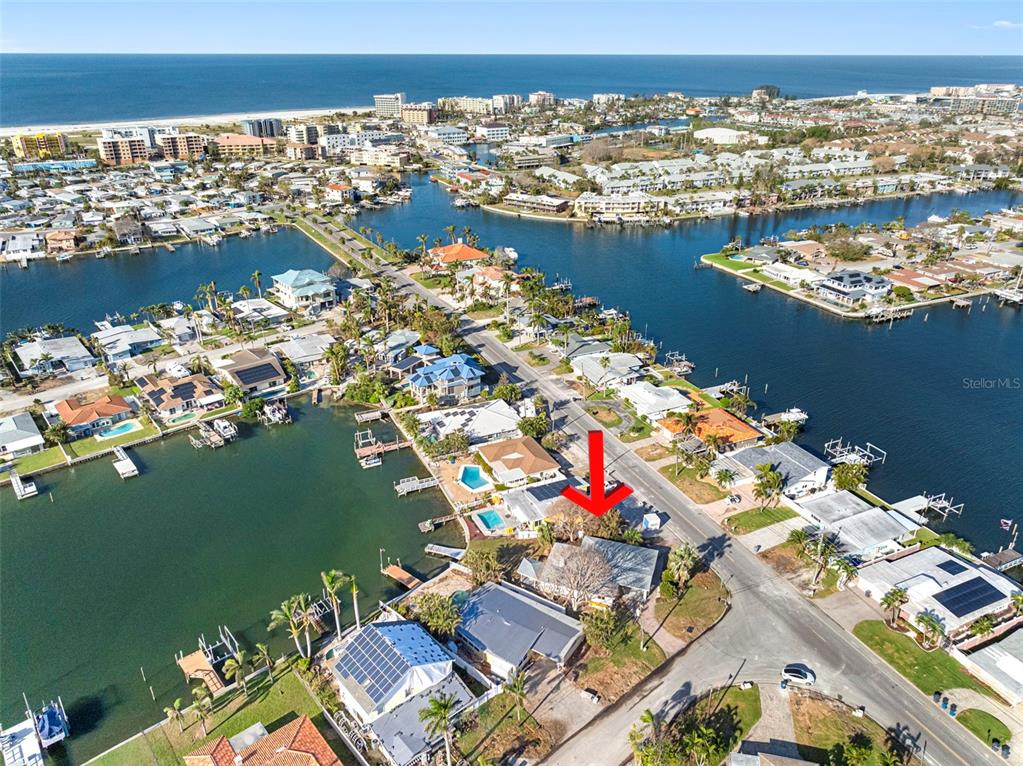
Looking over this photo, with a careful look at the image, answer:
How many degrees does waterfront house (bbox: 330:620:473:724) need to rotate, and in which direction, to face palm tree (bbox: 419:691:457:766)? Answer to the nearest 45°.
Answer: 0° — it already faces it

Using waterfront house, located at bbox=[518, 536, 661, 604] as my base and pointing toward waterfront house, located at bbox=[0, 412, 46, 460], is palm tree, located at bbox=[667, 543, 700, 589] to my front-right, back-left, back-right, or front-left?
back-right

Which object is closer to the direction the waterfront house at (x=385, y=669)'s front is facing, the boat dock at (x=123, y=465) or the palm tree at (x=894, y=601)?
the palm tree

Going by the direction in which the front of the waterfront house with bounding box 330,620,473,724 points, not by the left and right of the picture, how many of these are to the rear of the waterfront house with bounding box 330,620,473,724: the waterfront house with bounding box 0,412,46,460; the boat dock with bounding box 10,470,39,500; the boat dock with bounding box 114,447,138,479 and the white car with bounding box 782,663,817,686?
3

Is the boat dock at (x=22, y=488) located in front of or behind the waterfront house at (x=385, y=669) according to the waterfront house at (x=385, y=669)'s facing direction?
behind

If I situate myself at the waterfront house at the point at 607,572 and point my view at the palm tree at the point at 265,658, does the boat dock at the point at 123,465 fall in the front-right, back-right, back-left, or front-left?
front-right

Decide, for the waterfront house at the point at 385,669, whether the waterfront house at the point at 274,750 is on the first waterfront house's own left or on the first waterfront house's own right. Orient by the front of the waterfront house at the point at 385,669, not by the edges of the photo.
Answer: on the first waterfront house's own right

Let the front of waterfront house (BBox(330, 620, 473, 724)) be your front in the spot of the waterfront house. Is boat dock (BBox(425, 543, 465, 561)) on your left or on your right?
on your left

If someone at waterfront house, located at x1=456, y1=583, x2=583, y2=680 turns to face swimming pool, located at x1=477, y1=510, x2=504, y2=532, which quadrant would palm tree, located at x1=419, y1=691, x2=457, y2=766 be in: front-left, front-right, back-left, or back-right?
back-left

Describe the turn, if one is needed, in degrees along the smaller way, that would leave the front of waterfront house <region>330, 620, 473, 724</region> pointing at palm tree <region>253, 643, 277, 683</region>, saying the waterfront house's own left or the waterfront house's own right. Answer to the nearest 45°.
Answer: approximately 180°

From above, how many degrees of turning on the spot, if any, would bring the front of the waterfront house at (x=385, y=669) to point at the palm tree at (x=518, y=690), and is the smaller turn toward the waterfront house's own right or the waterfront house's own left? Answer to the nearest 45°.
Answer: approximately 45° to the waterfront house's own left

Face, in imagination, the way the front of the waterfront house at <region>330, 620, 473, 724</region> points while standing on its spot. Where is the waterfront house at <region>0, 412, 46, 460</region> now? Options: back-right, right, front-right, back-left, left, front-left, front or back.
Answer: back

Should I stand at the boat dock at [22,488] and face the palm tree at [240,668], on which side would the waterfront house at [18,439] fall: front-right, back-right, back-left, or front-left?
back-left

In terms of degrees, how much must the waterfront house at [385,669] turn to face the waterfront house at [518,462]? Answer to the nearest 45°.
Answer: approximately 90° to its left

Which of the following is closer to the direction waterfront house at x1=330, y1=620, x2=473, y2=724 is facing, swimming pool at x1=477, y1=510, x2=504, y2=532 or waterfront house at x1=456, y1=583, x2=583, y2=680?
the waterfront house

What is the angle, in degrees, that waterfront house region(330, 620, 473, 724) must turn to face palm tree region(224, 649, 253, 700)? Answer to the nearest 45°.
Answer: approximately 135° to its right

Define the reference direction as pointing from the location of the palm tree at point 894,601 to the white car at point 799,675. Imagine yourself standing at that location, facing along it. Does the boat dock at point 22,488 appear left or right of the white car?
right

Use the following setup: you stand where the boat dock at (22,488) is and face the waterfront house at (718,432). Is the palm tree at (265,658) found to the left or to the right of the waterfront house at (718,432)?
right

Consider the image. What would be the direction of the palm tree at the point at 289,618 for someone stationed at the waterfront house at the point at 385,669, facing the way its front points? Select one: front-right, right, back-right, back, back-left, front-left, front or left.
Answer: back
